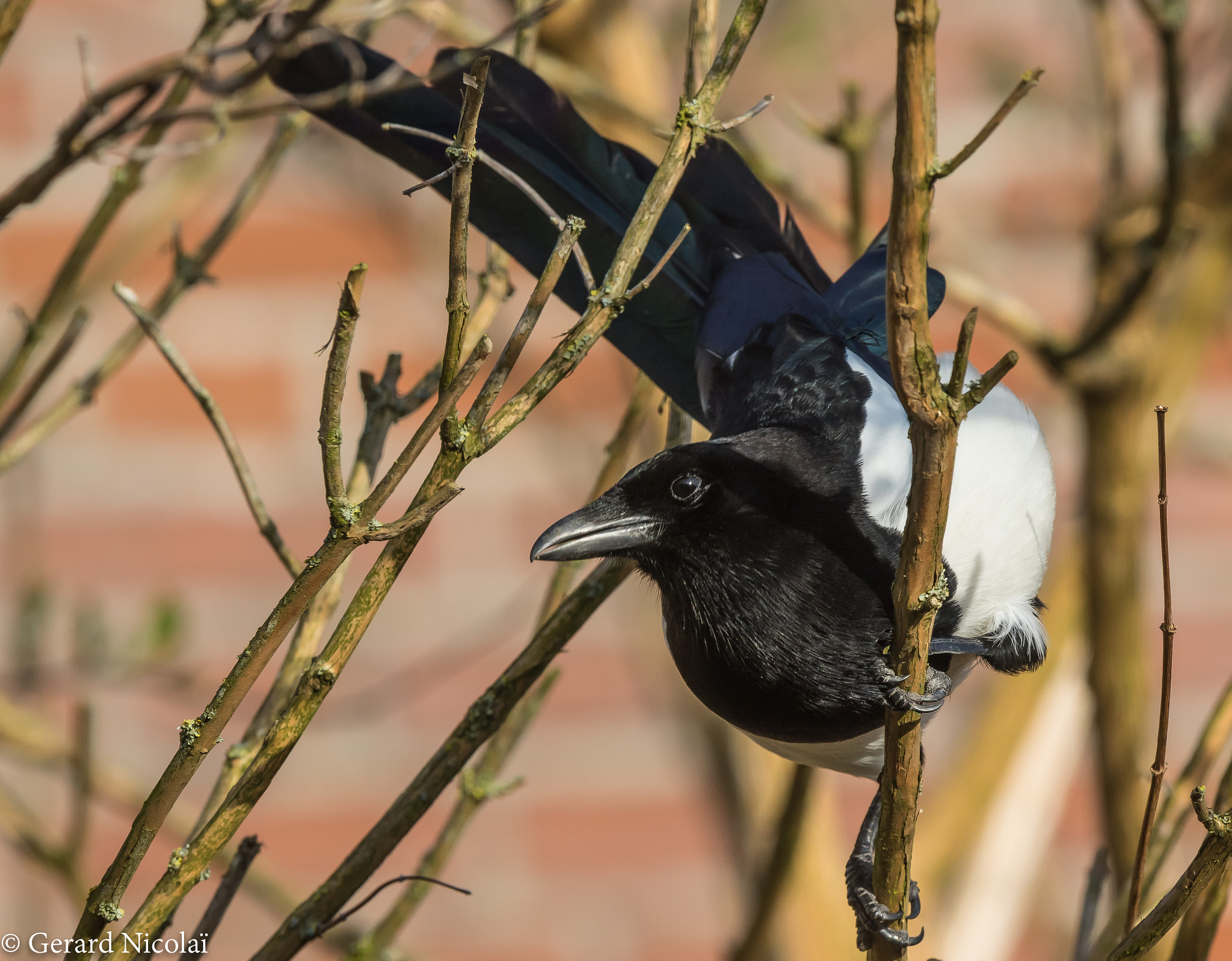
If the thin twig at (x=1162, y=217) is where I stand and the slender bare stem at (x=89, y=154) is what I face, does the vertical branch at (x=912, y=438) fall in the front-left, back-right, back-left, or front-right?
front-left

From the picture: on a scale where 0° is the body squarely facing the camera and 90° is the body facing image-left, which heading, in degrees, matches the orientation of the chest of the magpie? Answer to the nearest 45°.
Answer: approximately 45°
